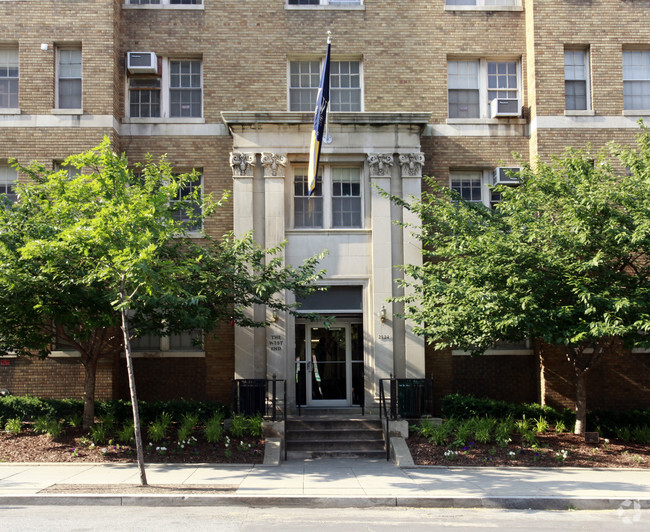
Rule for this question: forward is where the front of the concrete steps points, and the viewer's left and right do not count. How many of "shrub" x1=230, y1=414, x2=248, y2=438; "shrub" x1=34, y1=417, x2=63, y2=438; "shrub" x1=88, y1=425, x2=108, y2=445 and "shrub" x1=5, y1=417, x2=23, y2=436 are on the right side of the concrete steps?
4

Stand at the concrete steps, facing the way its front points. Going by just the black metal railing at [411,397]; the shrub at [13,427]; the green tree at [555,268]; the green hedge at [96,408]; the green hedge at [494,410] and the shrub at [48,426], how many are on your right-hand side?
3

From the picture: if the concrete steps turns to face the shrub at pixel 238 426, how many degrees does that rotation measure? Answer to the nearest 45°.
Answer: approximately 90° to its right

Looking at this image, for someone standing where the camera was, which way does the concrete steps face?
facing the viewer

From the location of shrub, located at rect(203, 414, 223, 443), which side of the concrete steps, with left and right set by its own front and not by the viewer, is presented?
right

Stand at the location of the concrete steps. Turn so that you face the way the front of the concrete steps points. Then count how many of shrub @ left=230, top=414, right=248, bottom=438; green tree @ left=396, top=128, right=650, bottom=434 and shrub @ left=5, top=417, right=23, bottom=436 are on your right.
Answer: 2

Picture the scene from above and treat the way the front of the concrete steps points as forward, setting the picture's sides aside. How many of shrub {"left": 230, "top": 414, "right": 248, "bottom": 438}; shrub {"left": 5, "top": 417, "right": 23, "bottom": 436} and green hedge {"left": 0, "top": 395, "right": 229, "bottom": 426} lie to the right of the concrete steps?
3

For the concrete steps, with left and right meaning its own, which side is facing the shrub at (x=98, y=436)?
right

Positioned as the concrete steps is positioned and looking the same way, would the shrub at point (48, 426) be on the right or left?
on its right

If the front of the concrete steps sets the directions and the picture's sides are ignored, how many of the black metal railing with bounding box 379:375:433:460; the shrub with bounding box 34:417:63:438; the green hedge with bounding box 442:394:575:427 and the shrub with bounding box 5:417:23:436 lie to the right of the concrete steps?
2

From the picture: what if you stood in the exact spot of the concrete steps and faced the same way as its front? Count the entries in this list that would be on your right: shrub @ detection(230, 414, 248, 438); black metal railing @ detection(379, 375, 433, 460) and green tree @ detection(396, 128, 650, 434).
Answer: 1
